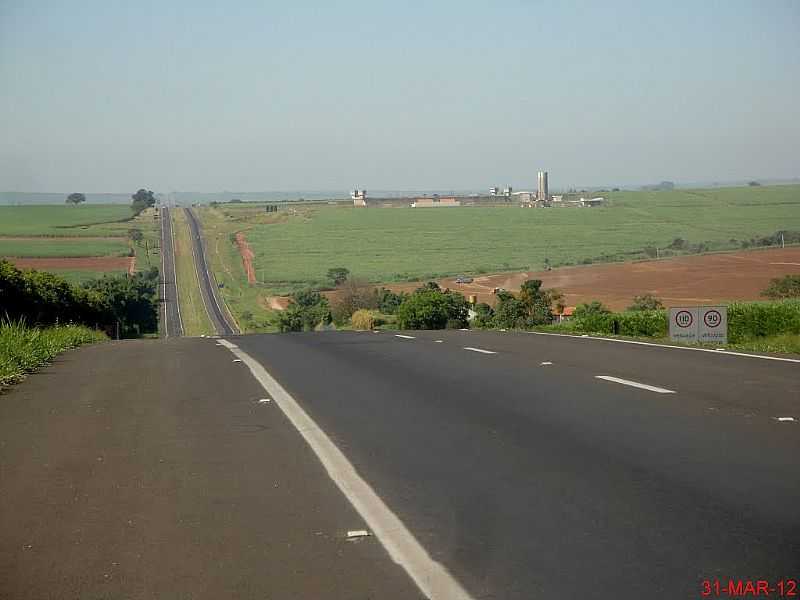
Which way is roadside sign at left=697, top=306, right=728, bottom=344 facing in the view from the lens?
facing the viewer

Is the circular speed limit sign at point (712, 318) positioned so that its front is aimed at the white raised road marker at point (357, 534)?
yes

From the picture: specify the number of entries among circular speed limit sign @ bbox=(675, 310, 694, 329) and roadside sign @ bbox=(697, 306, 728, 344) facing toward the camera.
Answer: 2

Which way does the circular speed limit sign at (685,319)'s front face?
toward the camera

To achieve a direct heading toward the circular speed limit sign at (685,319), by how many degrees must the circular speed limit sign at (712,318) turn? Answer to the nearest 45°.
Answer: approximately 90° to its right

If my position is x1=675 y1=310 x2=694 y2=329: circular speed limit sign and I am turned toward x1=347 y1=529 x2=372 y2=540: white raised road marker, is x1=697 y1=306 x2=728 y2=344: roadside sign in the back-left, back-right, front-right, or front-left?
back-left

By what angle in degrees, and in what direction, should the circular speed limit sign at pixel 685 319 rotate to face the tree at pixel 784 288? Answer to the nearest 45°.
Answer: approximately 180°

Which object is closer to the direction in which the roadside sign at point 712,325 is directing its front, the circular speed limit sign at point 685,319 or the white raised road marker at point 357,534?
the white raised road marker

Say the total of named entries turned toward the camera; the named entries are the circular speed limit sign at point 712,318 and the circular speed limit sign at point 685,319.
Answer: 2
